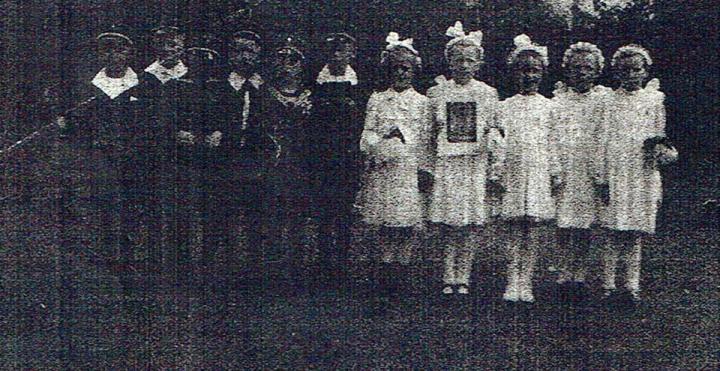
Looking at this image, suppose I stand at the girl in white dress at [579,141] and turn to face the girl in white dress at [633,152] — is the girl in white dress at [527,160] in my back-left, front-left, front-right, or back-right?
back-right

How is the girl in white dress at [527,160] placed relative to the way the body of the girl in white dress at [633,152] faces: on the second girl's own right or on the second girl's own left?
on the second girl's own right

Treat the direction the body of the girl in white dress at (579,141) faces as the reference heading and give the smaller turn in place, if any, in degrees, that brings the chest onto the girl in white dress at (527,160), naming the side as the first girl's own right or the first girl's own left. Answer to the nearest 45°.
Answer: approximately 45° to the first girl's own right

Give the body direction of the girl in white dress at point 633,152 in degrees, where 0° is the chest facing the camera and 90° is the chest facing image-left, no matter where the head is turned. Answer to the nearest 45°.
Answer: approximately 0°

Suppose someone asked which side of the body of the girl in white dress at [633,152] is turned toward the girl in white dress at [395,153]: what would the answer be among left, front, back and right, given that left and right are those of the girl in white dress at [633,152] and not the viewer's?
right

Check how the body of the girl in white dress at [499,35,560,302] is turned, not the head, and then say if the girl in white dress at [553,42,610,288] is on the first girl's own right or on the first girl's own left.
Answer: on the first girl's own left

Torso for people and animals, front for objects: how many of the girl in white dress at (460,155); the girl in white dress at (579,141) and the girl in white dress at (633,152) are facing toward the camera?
3
